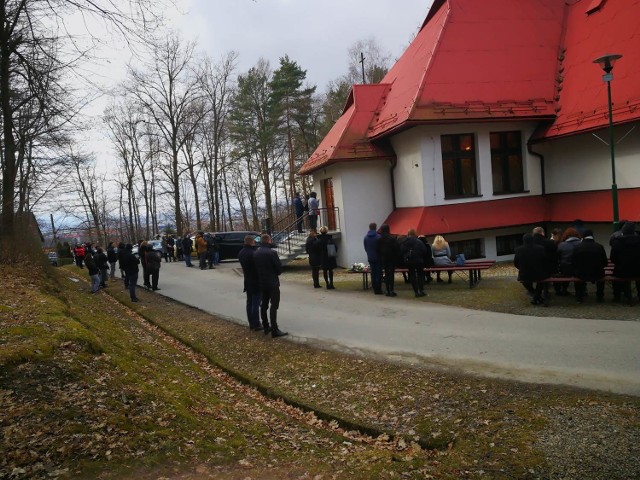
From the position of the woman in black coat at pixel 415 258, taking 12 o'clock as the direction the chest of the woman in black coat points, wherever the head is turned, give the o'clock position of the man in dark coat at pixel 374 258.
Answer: The man in dark coat is roughly at 10 o'clock from the woman in black coat.

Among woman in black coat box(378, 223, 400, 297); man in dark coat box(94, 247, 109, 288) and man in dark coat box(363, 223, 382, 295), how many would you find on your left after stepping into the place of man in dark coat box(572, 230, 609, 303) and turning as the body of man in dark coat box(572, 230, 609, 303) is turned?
3

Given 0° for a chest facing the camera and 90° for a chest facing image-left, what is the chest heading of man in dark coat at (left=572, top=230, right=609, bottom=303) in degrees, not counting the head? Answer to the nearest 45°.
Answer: approximately 180°

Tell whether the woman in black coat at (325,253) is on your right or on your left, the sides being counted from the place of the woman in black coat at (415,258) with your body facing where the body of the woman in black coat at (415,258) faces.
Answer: on your left

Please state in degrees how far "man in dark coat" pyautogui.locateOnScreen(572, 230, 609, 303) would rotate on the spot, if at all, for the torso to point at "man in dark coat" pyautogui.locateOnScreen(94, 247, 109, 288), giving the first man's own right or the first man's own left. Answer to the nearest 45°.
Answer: approximately 90° to the first man's own left

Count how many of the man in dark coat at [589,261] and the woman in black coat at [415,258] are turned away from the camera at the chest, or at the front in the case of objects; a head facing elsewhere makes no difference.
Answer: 2

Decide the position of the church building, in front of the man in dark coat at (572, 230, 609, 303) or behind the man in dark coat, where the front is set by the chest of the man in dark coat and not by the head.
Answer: in front

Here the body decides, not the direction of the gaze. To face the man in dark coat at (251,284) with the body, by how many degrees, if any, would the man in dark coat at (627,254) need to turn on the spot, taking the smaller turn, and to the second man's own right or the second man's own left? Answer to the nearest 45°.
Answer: approximately 135° to the second man's own left

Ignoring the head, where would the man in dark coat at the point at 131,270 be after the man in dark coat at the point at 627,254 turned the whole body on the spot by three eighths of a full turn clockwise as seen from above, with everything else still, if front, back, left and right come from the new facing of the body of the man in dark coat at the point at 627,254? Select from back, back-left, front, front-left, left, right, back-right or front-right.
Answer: back-right

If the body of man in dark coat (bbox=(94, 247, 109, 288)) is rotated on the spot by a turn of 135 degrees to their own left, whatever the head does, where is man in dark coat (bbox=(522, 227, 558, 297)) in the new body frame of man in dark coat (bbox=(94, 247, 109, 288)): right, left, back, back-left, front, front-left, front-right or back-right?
back-left

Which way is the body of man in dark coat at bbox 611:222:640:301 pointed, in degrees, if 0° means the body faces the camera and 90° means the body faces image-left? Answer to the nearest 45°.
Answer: approximately 180°

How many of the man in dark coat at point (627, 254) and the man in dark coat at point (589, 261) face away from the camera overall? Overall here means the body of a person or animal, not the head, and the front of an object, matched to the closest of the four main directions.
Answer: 2

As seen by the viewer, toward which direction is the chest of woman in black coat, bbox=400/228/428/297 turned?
away from the camera
